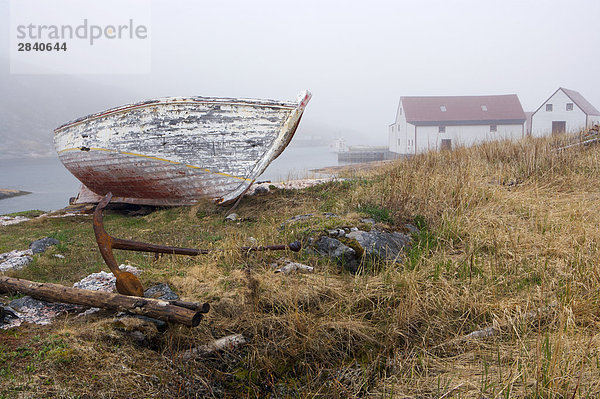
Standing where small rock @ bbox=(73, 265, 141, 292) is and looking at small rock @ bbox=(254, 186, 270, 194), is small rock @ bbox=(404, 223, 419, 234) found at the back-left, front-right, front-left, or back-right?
front-right

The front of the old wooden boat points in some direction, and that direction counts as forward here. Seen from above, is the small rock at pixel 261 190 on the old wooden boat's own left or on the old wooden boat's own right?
on the old wooden boat's own left

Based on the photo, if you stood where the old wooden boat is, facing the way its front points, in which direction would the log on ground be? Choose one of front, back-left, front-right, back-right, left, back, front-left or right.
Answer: front-right

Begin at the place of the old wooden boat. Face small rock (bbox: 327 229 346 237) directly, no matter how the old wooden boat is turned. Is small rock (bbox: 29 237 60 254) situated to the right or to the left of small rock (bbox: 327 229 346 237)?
right

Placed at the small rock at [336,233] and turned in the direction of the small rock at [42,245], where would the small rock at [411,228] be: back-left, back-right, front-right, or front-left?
back-right

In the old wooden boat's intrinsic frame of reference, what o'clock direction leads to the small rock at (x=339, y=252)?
The small rock is roughly at 1 o'clock from the old wooden boat.

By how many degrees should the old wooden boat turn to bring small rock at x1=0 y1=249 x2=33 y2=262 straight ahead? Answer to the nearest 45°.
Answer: approximately 90° to its right

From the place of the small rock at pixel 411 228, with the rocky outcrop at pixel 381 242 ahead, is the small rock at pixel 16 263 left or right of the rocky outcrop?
right

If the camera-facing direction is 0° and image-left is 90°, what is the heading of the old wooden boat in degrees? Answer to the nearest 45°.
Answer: approximately 315°

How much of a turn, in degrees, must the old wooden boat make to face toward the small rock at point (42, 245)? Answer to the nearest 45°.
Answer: approximately 90° to its right
